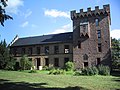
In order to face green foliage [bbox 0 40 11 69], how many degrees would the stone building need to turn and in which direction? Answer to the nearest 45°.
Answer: approximately 45° to its right

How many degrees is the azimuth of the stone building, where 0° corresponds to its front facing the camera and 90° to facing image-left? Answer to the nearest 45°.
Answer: approximately 45°

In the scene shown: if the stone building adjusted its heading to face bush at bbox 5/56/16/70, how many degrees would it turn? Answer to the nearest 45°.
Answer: approximately 45° to its right

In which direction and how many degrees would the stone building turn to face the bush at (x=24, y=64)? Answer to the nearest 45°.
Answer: approximately 45° to its right
